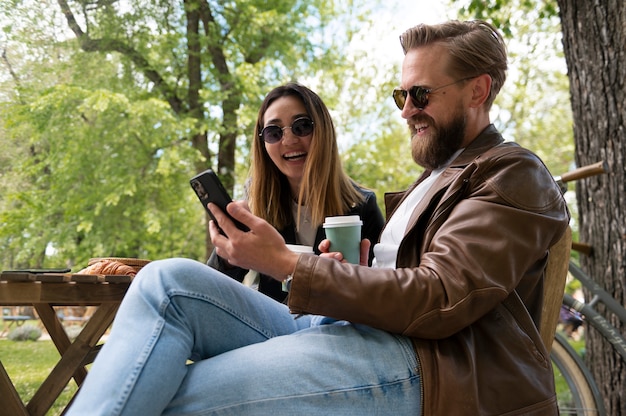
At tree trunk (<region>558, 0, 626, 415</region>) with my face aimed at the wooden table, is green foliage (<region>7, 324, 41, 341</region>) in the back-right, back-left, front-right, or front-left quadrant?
front-right

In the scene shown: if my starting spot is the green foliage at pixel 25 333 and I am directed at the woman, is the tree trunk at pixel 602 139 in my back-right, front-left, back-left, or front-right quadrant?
front-left

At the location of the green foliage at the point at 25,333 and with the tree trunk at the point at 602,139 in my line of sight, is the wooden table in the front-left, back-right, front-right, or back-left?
front-right

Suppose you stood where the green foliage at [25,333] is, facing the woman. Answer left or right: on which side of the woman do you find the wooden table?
right

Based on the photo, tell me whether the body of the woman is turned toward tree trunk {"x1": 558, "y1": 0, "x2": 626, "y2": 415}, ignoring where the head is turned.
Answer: no

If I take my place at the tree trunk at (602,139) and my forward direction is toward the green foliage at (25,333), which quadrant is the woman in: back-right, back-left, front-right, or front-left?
front-left

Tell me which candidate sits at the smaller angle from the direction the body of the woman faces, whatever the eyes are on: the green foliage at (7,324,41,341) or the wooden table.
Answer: the wooden table

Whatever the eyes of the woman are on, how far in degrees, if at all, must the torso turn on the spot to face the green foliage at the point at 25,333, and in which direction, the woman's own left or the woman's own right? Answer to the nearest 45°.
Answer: approximately 90° to the woman's own right

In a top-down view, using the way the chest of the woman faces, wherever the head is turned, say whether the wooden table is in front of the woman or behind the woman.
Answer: in front

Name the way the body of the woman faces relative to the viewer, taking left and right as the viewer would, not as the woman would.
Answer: facing the viewer and to the left of the viewer
